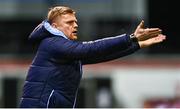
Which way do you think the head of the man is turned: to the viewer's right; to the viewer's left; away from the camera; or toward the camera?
to the viewer's right

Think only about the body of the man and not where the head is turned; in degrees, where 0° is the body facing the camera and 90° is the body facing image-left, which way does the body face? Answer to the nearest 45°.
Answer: approximately 270°
